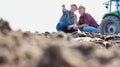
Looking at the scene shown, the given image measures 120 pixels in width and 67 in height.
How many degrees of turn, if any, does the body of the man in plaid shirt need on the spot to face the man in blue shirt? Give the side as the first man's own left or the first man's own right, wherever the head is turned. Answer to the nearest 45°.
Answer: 0° — they already face them

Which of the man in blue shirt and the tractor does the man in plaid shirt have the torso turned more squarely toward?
the man in blue shirt

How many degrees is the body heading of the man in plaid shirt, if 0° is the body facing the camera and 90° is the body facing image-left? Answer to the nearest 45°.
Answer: approximately 45°

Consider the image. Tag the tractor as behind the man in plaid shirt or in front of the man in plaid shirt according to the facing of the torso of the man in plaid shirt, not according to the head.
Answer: behind
